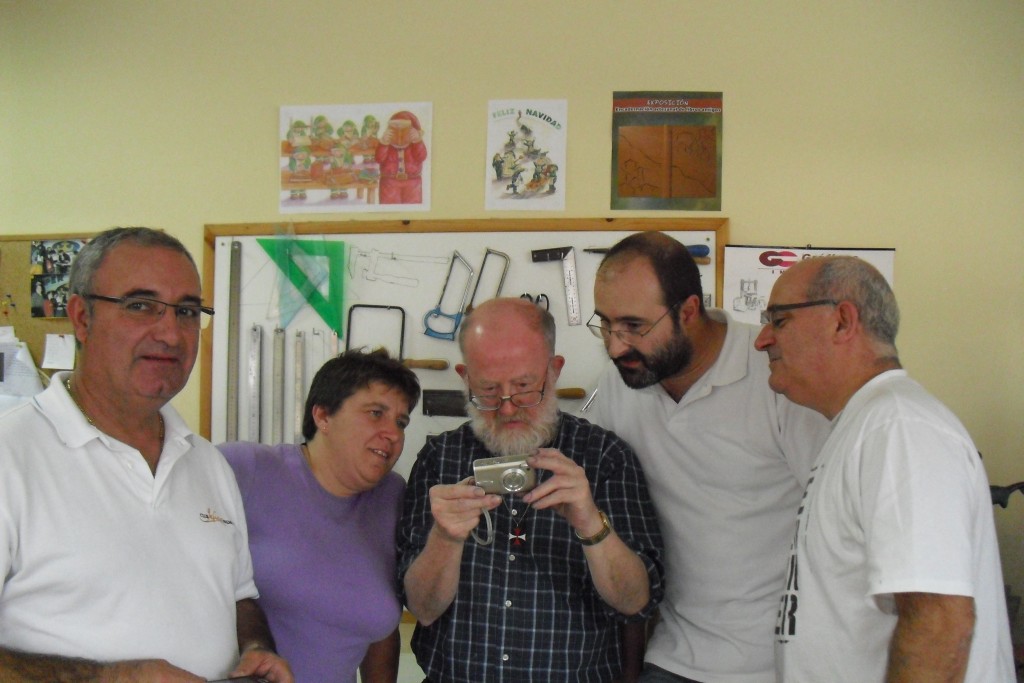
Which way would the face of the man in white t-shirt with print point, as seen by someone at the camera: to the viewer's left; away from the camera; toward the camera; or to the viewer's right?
to the viewer's left

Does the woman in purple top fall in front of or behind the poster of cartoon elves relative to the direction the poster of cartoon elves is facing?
in front

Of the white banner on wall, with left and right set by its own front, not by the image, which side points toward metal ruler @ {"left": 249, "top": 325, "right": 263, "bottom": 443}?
right

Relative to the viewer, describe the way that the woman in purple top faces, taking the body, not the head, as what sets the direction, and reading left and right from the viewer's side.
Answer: facing the viewer and to the right of the viewer

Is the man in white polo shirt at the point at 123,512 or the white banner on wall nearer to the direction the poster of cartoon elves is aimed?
the man in white polo shirt

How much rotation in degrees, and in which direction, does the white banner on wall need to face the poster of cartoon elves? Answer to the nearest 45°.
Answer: approximately 90° to its right

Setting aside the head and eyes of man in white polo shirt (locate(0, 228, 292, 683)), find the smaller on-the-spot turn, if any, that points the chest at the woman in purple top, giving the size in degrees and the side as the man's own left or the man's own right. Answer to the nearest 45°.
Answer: approximately 90° to the man's own left

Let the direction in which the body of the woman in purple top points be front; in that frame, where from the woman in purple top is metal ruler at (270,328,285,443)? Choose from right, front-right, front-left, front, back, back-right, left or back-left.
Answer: back-left

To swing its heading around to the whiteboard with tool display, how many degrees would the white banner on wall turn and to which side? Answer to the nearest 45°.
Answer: approximately 90° to its right

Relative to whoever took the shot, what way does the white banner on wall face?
facing the viewer

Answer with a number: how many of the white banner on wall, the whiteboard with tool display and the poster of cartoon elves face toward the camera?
3

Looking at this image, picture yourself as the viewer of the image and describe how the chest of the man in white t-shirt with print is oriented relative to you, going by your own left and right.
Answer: facing to the left of the viewer

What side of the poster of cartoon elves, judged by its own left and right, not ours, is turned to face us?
front
